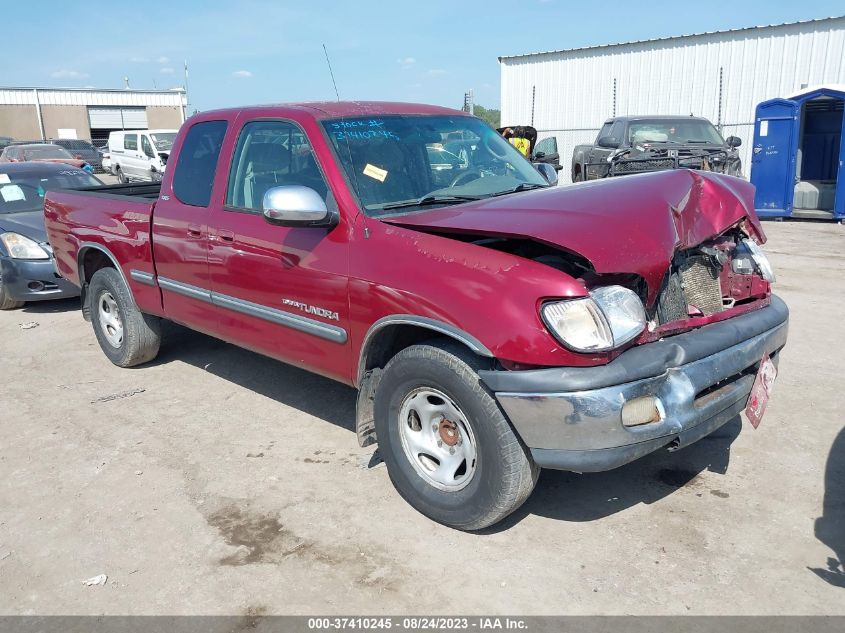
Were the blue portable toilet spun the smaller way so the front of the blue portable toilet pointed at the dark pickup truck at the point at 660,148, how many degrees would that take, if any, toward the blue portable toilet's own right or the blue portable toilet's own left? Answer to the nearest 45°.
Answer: approximately 45° to the blue portable toilet's own right

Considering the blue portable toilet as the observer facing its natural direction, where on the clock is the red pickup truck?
The red pickup truck is roughly at 12 o'clock from the blue portable toilet.

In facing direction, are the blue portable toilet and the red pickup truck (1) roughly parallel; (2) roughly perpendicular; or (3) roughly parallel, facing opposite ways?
roughly perpendicular

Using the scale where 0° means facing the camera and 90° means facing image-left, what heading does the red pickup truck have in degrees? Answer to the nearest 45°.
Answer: approximately 315°

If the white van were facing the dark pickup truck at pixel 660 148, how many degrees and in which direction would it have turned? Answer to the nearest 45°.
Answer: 0° — it already faces it

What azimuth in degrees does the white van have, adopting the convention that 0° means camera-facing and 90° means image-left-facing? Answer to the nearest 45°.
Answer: approximately 315°

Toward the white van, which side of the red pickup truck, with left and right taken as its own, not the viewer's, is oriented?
back

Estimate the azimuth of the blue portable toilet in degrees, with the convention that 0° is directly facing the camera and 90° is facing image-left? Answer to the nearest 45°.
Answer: approximately 0°

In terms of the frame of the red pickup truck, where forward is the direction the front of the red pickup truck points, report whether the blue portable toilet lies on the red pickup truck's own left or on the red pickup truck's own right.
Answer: on the red pickup truck's own left
